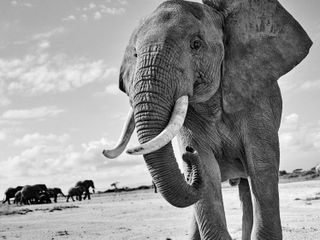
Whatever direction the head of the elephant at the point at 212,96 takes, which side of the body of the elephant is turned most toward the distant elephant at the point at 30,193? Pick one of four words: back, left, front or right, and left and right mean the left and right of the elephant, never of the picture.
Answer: right

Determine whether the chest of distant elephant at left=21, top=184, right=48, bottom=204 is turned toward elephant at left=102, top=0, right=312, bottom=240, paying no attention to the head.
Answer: no

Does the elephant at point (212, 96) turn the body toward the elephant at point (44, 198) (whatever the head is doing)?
no

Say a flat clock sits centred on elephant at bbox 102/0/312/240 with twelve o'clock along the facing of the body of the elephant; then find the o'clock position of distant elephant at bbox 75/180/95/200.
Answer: The distant elephant is roughly at 4 o'clock from the elephant.

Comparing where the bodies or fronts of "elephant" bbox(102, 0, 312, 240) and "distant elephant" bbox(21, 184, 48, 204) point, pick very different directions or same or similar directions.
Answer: very different directions

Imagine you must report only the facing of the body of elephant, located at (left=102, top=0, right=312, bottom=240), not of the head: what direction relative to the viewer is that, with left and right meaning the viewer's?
facing the viewer and to the left of the viewer
